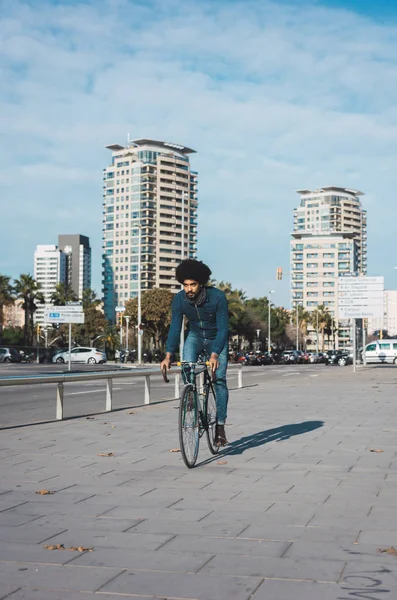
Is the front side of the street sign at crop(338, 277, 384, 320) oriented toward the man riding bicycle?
yes

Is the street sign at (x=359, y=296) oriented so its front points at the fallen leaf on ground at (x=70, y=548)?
yes

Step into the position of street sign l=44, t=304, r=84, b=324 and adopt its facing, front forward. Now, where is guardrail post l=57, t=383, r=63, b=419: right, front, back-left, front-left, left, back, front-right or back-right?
front

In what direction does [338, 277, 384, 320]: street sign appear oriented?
toward the camera

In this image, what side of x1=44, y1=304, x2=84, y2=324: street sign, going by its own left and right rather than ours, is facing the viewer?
front

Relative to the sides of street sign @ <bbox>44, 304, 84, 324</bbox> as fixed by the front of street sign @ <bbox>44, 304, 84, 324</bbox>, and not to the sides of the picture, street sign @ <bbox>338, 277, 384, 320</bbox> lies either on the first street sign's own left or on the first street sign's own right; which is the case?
on the first street sign's own left

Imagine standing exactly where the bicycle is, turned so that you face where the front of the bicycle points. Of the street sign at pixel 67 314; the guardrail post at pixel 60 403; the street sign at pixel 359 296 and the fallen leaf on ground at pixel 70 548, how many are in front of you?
1

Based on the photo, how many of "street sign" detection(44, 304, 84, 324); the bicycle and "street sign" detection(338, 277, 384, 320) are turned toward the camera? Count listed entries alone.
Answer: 3

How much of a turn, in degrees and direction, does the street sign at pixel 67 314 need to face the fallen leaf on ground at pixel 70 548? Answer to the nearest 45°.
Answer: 0° — it already faces it

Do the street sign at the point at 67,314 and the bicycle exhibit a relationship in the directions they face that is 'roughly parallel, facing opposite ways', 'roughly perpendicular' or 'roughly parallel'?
roughly parallel

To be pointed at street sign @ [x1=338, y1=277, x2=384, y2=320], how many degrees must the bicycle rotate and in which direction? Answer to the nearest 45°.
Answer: approximately 180°

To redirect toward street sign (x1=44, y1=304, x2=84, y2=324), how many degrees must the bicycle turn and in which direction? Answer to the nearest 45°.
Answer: approximately 180°

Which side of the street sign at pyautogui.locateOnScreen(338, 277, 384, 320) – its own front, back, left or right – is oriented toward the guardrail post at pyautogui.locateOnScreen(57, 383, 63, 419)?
front
